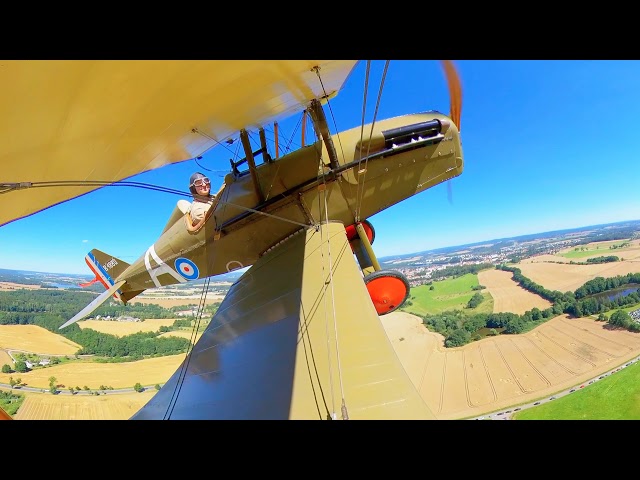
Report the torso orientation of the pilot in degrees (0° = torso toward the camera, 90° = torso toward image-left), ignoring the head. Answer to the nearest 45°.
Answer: approximately 315°

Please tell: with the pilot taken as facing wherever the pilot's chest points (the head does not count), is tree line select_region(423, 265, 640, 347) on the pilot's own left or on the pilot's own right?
on the pilot's own left

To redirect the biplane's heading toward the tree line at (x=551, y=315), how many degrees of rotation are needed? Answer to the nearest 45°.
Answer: approximately 45° to its left

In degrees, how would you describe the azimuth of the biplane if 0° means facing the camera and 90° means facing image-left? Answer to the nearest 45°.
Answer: approximately 270°
